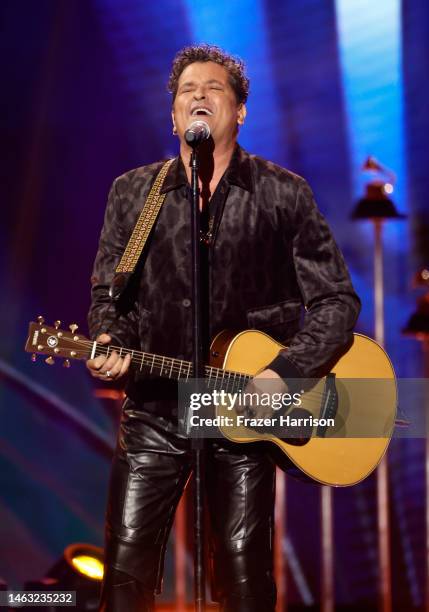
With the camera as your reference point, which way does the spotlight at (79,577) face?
facing the viewer and to the right of the viewer

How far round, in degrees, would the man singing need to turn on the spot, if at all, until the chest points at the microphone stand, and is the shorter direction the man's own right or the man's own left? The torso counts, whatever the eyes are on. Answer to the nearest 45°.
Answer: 0° — they already face it

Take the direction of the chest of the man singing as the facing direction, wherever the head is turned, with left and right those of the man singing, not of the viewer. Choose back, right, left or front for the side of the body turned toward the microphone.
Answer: front

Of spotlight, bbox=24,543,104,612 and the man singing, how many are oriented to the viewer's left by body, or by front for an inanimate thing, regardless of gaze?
0

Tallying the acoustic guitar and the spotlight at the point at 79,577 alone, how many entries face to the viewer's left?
0
